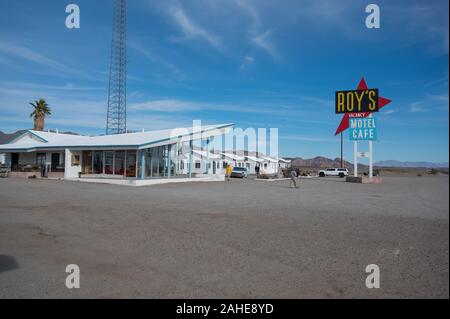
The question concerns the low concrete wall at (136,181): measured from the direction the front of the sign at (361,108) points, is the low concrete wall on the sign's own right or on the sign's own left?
on the sign's own right

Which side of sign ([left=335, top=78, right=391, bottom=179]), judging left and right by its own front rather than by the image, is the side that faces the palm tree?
right

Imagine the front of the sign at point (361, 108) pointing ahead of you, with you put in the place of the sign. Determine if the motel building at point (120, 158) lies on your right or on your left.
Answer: on your right

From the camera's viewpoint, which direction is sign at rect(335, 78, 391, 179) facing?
toward the camera

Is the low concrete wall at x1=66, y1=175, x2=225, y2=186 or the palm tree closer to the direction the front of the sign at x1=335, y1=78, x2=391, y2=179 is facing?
the low concrete wall

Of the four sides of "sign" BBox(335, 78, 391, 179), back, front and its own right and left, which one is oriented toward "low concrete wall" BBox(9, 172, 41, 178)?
right
